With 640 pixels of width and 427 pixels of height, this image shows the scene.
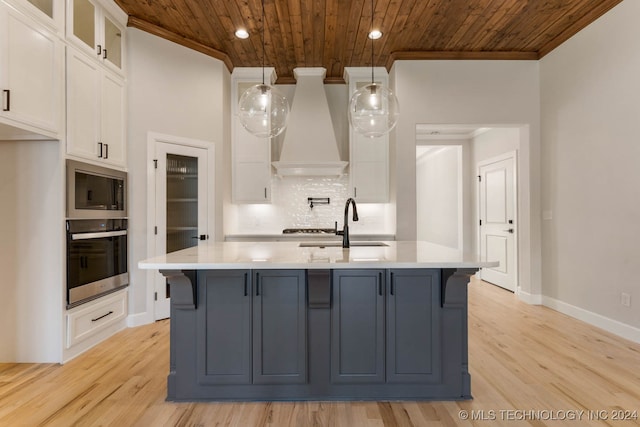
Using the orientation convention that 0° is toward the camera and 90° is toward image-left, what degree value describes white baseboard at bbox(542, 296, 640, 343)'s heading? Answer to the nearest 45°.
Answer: approximately 45°

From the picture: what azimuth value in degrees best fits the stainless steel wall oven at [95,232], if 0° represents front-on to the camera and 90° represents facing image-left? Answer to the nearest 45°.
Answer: approximately 315°

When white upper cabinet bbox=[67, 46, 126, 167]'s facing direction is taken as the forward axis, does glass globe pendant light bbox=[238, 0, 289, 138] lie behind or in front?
in front

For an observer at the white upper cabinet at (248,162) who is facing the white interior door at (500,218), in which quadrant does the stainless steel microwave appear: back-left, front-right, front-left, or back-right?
back-right

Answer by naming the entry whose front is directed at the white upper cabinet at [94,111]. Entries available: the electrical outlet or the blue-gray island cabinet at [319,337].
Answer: the electrical outlet

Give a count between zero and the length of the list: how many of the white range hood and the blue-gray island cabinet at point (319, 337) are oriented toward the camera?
2

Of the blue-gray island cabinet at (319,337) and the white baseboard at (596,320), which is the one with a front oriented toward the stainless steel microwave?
the white baseboard

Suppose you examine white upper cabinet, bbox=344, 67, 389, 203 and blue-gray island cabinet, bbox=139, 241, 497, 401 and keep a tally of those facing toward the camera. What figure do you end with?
2

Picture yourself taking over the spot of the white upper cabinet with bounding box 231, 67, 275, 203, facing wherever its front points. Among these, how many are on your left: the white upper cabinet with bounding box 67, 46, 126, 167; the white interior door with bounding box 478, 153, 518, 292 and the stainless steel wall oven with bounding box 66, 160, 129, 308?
1

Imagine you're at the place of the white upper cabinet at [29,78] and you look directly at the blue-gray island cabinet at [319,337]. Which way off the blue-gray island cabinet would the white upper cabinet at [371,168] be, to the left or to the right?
left

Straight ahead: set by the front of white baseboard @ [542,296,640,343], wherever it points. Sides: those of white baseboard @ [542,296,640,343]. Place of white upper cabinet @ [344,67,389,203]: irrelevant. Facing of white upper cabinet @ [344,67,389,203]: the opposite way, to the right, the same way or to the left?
to the left

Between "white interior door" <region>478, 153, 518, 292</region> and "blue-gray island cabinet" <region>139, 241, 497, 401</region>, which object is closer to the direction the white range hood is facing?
the blue-gray island cabinet
